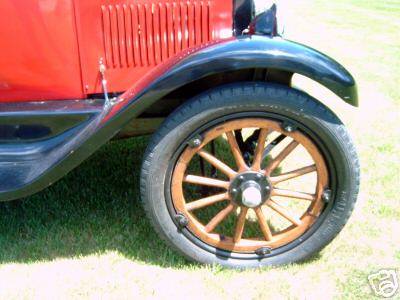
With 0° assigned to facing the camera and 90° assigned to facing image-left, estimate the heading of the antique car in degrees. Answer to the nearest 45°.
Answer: approximately 270°
